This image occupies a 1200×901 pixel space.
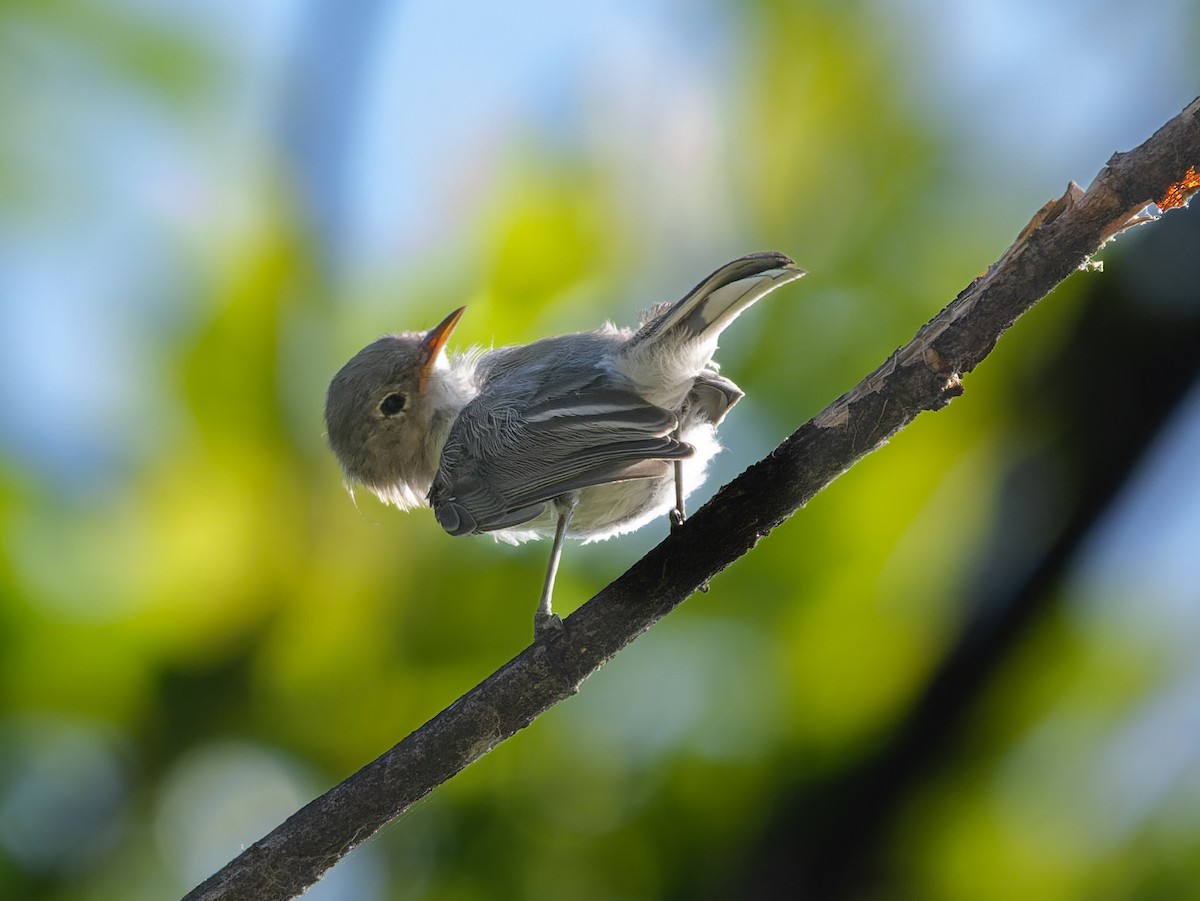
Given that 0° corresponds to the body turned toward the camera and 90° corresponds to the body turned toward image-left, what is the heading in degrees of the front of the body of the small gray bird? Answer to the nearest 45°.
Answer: approximately 90°
